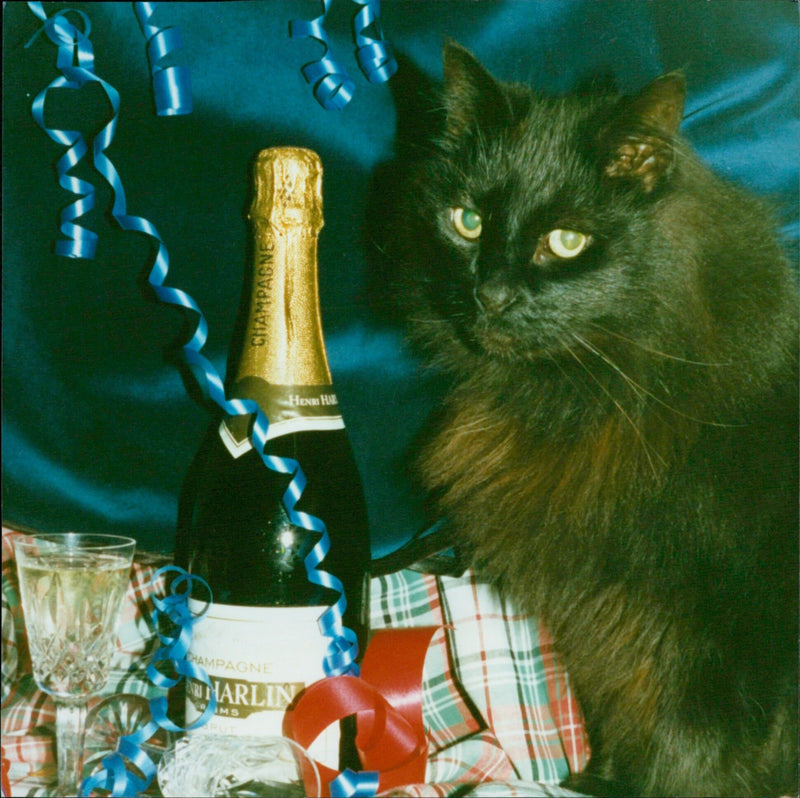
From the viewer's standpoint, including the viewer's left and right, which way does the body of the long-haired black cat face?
facing the viewer and to the left of the viewer
